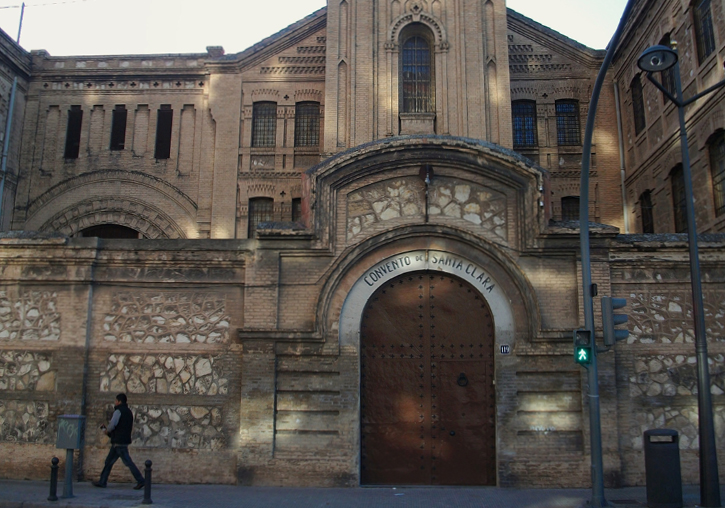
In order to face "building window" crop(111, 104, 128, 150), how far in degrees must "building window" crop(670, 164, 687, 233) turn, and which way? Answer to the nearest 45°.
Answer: approximately 45° to its right

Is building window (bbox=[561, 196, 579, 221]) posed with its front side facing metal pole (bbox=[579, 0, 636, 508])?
yes

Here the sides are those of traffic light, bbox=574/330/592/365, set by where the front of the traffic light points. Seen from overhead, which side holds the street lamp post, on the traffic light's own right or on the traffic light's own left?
on the traffic light's own left

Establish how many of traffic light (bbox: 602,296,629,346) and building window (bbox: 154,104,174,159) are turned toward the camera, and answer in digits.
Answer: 1

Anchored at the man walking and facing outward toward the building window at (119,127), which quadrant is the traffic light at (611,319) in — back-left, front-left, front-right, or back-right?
back-right

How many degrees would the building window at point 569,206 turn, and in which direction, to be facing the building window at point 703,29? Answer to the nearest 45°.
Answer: approximately 45° to its left

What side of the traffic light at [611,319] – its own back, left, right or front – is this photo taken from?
right

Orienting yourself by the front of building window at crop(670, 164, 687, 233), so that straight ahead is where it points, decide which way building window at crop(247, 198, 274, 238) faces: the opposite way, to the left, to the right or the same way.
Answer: to the left
